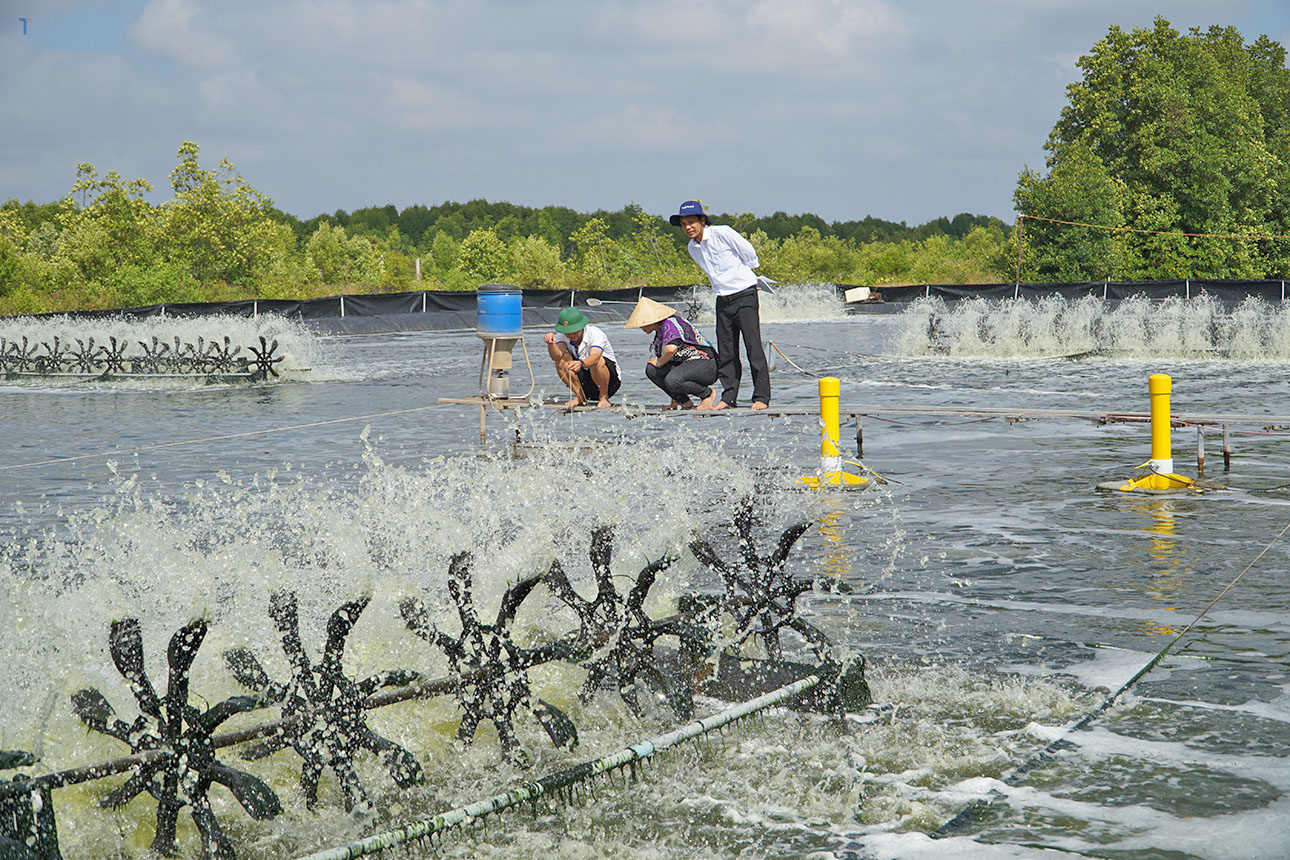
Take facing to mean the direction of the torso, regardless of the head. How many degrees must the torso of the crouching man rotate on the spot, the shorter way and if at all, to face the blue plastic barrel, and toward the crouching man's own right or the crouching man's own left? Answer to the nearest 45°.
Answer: approximately 90° to the crouching man's own right

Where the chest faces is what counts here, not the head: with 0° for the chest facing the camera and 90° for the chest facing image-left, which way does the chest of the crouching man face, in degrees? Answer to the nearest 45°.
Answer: approximately 45°

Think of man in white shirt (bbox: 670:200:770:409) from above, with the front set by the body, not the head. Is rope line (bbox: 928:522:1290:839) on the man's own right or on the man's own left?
on the man's own left

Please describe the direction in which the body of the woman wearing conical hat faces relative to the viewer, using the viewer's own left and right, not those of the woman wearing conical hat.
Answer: facing to the left of the viewer

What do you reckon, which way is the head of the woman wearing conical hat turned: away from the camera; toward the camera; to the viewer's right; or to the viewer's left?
to the viewer's left

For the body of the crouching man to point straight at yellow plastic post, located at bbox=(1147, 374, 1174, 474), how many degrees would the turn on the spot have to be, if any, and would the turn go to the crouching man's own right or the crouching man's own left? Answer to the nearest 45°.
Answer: approximately 90° to the crouching man's own left

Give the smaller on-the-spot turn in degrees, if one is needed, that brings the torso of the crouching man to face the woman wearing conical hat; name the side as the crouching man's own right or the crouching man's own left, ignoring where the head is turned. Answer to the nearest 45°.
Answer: approximately 135° to the crouching man's own left
